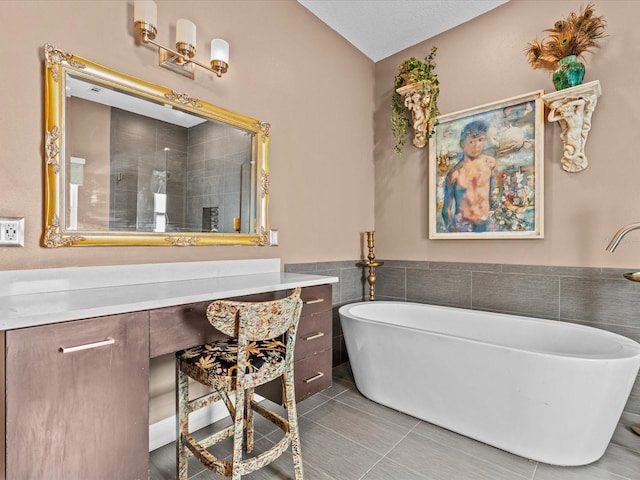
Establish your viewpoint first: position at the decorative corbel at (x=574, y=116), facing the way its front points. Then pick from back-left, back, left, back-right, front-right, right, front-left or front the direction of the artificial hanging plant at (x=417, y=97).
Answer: front-right

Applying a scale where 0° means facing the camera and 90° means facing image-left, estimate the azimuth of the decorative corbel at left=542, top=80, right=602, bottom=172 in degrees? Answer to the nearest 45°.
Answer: approximately 45°

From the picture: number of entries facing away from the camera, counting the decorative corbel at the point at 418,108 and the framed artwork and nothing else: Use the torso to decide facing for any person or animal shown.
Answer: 0

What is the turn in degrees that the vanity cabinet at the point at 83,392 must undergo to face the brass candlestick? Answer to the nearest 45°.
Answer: approximately 90° to its left

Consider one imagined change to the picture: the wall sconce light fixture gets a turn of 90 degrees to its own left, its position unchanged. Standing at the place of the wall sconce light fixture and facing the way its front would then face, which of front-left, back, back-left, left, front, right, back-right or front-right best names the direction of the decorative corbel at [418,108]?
front-right
